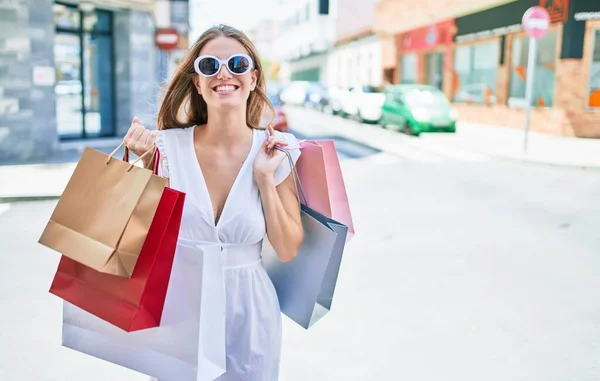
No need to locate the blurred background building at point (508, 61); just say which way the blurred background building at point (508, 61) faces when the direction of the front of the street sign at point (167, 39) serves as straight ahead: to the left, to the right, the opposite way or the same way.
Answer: to the right

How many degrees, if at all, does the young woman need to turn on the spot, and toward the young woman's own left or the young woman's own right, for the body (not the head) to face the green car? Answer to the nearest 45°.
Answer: approximately 180°

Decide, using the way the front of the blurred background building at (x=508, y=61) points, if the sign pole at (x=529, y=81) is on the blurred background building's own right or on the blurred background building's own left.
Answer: on the blurred background building's own left

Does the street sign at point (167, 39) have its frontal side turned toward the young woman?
yes

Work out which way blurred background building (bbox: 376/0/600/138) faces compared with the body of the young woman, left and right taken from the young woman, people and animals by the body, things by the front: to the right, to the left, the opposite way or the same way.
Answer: to the right

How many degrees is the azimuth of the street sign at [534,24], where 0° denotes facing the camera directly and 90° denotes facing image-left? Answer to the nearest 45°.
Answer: approximately 0°

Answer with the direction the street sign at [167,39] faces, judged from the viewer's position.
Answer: facing the viewer

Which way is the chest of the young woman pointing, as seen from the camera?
toward the camera

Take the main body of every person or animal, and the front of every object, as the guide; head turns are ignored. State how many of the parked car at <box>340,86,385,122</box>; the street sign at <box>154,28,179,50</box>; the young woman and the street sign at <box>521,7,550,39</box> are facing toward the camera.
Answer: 3
